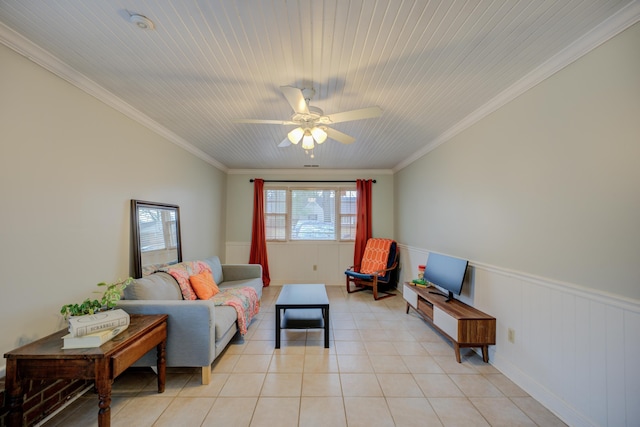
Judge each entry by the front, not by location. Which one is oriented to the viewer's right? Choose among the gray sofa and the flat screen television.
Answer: the gray sofa

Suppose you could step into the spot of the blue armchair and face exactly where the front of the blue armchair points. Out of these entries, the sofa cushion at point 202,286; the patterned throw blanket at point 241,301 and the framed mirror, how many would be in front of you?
3

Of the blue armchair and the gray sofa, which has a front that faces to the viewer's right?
the gray sofa

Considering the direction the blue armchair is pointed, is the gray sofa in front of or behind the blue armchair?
in front

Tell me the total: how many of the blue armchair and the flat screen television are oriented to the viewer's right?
0

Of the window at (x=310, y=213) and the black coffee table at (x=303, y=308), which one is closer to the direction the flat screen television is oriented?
the black coffee table

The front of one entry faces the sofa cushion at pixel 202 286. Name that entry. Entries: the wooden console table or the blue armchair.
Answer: the blue armchair

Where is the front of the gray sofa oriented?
to the viewer's right

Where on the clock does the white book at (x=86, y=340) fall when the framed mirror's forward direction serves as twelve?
The white book is roughly at 2 o'clock from the framed mirror.

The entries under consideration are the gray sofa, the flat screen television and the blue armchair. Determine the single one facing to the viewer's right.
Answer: the gray sofa
